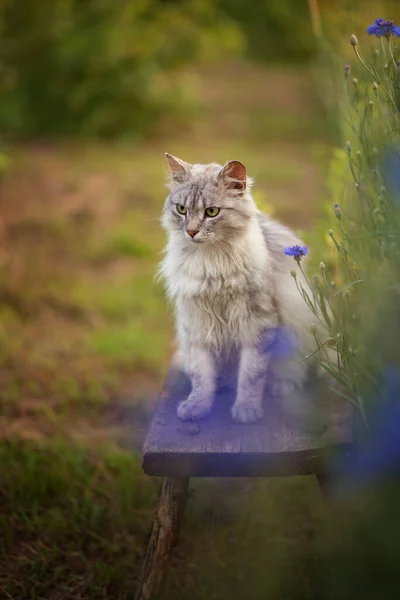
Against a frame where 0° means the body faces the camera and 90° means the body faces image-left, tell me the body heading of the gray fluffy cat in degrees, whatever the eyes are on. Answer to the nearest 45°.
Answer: approximately 45°
